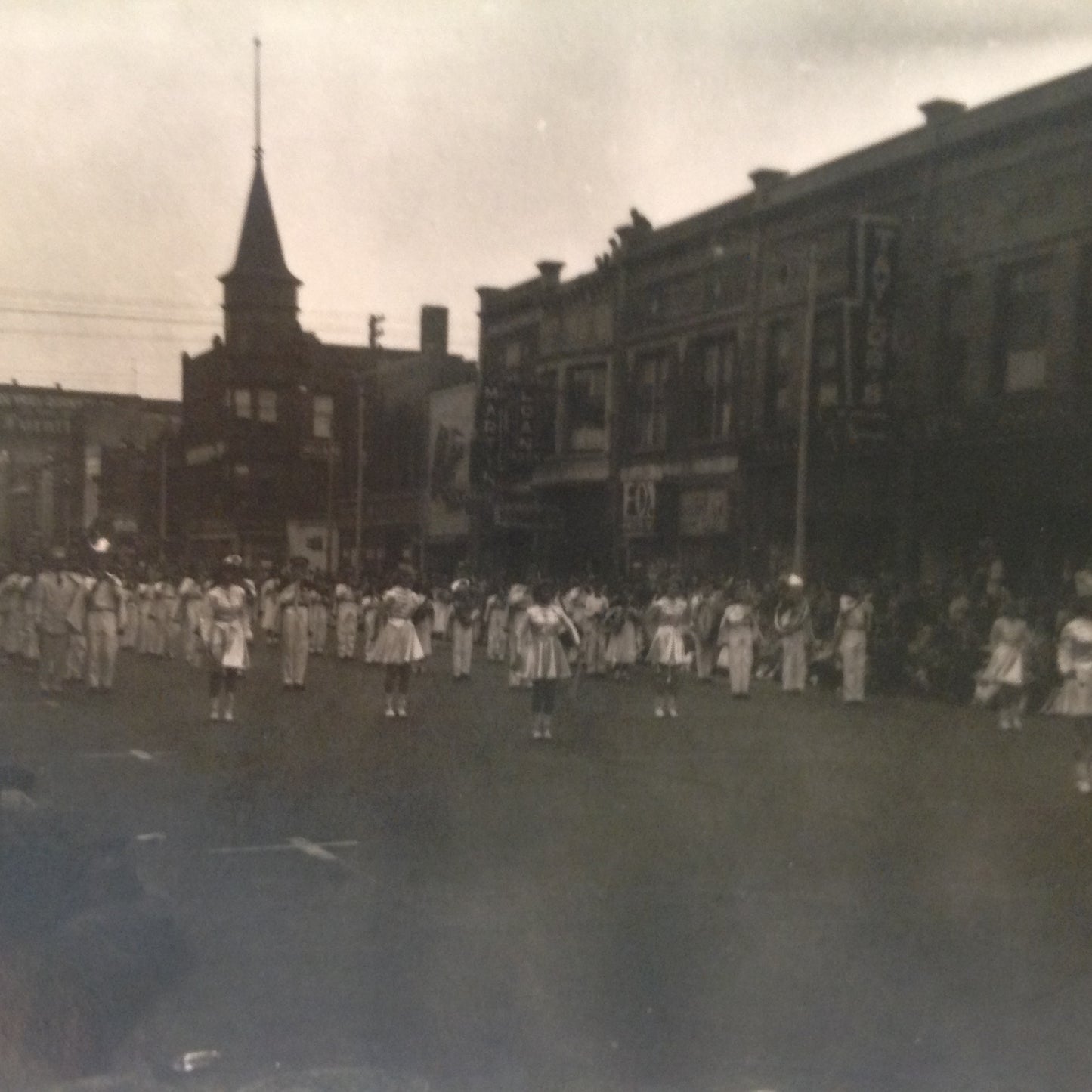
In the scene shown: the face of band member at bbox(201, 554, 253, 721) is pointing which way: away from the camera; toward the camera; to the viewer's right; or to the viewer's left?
toward the camera

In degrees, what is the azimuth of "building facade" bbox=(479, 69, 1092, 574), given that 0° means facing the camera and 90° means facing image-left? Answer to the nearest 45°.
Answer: approximately 45°

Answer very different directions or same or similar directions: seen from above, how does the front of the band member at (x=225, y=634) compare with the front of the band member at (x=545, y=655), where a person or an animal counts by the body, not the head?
same or similar directions

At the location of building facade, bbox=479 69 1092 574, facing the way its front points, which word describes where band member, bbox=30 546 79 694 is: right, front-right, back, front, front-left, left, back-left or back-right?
front

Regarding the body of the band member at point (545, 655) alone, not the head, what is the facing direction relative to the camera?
toward the camera

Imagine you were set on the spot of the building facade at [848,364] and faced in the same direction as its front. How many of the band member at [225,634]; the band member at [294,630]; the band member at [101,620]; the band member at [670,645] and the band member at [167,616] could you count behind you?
0

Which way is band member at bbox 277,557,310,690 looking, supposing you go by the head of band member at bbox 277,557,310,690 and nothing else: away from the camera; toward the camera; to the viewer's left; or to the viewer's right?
toward the camera

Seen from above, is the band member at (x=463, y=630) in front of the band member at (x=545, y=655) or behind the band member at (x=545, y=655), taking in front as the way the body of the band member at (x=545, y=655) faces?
behind

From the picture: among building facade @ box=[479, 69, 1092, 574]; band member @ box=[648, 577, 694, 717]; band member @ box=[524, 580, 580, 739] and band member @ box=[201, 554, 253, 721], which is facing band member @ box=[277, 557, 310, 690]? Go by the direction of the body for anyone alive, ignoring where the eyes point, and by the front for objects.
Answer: the building facade

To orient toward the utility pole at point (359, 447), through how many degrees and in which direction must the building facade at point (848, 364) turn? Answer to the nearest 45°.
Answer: approximately 45° to its right

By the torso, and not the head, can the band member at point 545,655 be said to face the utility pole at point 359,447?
no

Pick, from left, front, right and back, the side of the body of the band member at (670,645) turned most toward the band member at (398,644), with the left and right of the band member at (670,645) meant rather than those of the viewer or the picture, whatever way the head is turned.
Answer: right

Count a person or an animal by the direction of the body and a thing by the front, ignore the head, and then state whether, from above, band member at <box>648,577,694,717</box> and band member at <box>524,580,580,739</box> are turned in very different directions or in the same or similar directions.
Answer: same or similar directions

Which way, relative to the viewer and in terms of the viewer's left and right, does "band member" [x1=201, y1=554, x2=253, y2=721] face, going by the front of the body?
facing the viewer

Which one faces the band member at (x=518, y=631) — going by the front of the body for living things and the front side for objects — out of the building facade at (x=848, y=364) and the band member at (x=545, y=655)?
the building facade

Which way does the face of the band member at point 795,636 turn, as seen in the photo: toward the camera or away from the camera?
toward the camera

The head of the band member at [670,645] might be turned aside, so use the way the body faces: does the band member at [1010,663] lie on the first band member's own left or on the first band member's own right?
on the first band member's own left

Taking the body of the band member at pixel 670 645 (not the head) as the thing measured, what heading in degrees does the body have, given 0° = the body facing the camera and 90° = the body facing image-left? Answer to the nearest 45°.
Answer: approximately 0°

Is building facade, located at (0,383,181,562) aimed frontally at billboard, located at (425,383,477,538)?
no

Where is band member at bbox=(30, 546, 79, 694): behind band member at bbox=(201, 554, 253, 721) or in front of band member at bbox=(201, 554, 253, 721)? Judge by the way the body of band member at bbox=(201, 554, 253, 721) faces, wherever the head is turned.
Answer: behind
